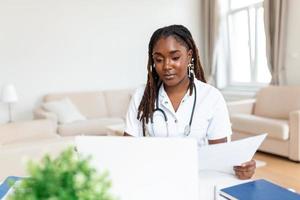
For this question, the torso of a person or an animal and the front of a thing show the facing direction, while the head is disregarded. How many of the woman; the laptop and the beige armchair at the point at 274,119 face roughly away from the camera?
1

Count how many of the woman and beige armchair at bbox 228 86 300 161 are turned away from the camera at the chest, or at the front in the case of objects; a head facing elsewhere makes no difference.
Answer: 0

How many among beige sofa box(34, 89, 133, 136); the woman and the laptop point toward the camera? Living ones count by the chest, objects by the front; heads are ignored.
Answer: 2

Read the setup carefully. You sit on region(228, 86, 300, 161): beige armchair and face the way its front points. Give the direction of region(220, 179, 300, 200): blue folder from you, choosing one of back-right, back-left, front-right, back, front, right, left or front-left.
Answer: front-left

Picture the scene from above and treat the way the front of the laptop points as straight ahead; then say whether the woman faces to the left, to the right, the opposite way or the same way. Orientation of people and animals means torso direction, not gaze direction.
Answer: the opposite way

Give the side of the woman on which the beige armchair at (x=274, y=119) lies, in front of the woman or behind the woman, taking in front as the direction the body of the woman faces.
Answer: behind

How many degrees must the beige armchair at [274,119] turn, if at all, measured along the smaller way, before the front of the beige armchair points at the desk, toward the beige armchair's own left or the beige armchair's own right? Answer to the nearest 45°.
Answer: approximately 45° to the beige armchair's own left

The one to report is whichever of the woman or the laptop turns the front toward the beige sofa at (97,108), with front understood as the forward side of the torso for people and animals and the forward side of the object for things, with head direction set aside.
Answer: the laptop

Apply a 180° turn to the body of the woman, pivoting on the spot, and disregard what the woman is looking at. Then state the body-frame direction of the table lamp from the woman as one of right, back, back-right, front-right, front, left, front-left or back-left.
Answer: front-left

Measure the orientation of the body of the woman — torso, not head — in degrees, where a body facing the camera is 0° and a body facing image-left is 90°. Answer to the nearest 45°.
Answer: approximately 0°

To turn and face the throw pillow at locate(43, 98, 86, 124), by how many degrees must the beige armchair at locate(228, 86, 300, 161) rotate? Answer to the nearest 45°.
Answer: approximately 45° to its right

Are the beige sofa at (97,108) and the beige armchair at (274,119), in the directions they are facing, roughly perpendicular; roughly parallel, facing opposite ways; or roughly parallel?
roughly perpendicular

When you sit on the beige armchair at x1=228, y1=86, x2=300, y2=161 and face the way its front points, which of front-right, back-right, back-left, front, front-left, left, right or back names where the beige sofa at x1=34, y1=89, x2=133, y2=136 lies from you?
front-right

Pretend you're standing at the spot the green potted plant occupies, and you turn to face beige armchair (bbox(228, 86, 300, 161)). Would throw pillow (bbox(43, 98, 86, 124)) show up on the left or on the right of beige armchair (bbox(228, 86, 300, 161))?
left

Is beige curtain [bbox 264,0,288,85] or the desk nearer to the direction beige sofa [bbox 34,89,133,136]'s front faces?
the desk

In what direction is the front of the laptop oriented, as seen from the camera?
facing away from the viewer
